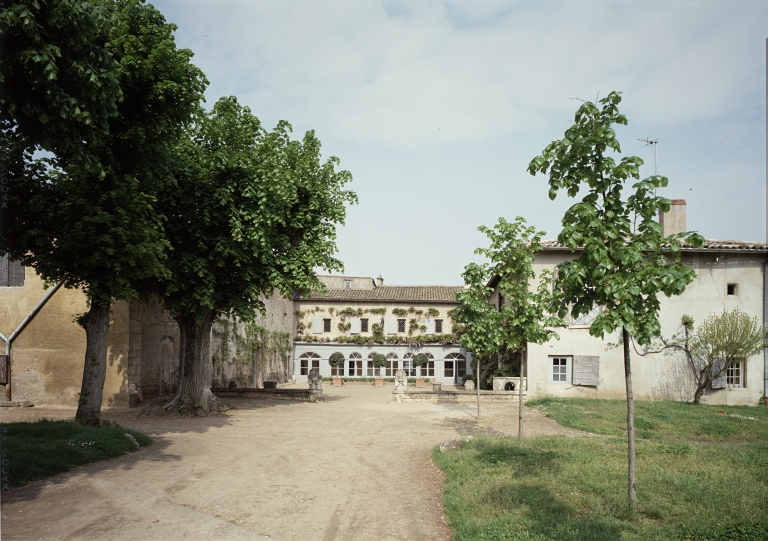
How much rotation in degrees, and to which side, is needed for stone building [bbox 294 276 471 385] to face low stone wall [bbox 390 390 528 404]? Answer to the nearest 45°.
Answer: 0° — it already faces it

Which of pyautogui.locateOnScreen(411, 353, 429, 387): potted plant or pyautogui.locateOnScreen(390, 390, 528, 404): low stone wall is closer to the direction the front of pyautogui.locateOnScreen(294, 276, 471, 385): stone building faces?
the low stone wall

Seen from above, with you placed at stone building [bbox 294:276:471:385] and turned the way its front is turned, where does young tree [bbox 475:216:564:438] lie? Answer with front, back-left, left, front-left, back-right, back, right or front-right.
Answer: front

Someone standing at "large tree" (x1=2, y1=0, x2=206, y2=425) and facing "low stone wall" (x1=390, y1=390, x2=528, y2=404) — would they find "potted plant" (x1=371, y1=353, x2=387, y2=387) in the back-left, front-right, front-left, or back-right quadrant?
front-left

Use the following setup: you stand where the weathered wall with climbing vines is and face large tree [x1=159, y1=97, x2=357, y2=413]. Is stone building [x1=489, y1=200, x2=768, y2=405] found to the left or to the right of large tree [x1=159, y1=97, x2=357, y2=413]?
left

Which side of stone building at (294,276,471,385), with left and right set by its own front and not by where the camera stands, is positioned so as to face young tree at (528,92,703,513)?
front

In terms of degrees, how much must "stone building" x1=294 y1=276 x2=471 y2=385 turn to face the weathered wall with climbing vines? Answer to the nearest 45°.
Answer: approximately 45° to its right

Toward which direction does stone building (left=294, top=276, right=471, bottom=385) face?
toward the camera

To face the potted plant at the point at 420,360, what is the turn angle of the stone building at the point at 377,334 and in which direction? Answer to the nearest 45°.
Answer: approximately 45° to its left

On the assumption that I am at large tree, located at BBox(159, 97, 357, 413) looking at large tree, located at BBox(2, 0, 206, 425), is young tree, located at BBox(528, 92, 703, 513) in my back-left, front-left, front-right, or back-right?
front-left

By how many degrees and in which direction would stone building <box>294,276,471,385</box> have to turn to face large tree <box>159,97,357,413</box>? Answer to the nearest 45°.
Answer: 0° — it already faces it

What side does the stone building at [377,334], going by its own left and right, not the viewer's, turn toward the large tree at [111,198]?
front

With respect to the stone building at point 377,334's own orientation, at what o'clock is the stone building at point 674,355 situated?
the stone building at point 674,355 is roughly at 11 o'clock from the stone building at point 377,334.
